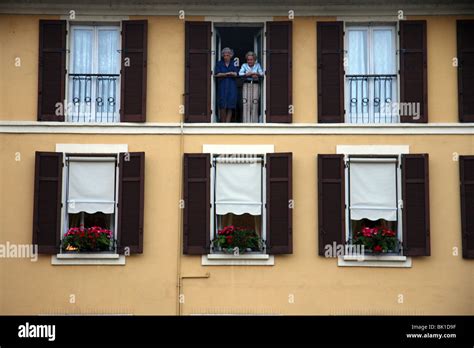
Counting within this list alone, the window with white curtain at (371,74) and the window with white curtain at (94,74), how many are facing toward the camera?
2

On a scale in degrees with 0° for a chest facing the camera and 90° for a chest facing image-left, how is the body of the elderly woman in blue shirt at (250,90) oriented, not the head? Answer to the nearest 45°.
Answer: approximately 0°

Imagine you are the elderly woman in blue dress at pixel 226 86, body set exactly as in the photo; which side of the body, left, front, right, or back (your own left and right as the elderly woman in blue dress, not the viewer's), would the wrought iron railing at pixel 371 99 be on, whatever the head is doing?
left

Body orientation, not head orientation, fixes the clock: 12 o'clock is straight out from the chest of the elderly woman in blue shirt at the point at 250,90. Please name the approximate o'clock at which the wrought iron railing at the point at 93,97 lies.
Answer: The wrought iron railing is roughly at 3 o'clock from the elderly woman in blue shirt.

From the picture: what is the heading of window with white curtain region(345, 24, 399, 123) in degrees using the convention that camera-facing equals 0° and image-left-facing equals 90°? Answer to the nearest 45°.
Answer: approximately 0°

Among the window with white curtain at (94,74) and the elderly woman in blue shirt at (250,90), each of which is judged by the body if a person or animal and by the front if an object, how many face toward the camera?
2

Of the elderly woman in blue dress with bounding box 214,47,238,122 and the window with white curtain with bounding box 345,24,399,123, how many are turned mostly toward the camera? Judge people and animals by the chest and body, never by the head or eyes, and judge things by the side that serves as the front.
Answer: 2

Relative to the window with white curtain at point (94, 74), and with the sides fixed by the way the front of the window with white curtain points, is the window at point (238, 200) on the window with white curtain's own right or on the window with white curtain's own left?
on the window with white curtain's own left

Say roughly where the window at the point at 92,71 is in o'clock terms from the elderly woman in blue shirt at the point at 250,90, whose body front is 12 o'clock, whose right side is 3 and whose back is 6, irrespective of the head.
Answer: The window is roughly at 3 o'clock from the elderly woman in blue shirt.
